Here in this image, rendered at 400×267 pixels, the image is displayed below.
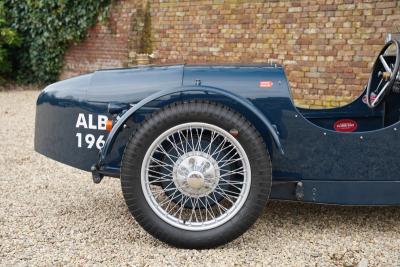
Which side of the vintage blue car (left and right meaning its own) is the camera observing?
right

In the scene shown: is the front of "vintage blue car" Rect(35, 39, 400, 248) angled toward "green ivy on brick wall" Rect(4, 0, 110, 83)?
no

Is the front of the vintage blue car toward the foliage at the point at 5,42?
no
